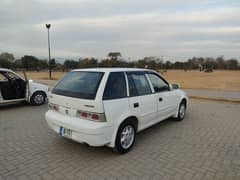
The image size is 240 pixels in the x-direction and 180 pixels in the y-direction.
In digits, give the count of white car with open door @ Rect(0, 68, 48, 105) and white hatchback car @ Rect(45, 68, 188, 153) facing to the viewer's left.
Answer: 0

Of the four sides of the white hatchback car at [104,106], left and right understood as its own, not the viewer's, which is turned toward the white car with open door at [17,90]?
left

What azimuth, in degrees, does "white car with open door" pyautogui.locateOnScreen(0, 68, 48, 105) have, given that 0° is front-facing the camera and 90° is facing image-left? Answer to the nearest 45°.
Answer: approximately 270°

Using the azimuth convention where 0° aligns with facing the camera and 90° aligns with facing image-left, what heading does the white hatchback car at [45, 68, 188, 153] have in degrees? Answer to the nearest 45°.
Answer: approximately 225°

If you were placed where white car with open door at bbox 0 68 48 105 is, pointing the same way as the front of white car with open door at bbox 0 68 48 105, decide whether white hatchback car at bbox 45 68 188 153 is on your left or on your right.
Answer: on your right
